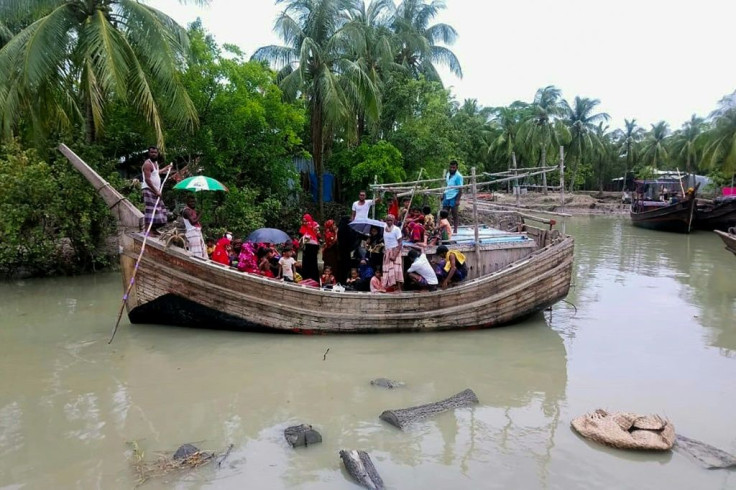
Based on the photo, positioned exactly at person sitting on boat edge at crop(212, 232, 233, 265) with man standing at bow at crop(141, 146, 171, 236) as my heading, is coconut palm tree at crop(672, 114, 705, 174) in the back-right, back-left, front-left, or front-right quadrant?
back-right

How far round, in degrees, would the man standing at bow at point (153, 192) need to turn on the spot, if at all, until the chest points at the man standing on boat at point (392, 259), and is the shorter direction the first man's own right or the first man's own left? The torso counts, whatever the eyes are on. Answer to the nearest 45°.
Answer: approximately 45° to the first man's own left

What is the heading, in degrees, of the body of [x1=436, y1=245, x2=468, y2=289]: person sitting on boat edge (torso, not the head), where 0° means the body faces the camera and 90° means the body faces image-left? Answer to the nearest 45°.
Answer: approximately 90°

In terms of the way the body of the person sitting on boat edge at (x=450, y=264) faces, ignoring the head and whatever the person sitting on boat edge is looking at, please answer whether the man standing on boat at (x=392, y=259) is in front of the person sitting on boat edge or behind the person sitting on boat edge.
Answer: in front

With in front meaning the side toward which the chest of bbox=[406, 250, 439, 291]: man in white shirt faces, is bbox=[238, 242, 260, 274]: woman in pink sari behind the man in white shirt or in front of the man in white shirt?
in front

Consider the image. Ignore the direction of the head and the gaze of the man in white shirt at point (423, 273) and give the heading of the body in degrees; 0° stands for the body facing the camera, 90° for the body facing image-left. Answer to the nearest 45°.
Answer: approximately 90°

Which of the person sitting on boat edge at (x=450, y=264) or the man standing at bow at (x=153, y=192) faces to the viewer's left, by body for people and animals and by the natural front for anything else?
the person sitting on boat edge

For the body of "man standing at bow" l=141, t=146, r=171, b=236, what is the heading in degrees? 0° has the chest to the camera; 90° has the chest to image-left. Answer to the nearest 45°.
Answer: approximately 315°
